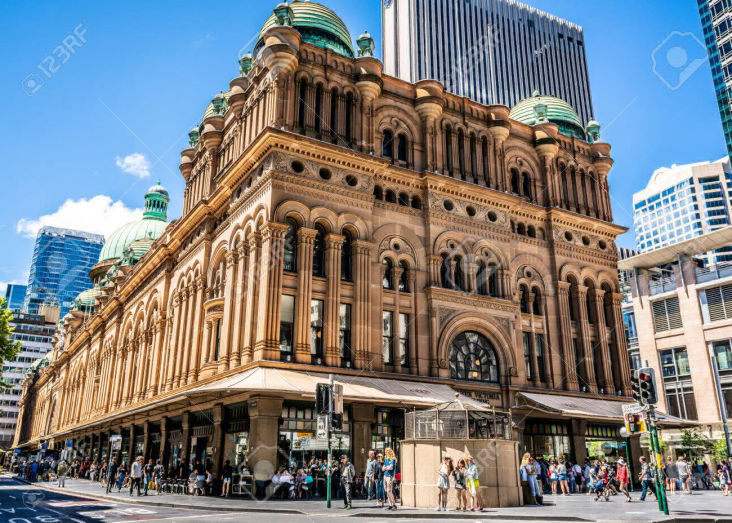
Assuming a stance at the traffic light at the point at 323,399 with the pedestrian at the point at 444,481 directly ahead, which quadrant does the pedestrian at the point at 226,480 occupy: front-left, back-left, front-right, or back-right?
back-left

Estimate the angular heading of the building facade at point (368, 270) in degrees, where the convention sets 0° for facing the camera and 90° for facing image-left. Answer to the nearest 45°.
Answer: approximately 315°

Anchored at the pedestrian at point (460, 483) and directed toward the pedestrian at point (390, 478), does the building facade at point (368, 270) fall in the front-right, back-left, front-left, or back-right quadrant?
front-right

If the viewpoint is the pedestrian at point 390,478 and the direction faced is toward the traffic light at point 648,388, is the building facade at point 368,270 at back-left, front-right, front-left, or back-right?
back-left

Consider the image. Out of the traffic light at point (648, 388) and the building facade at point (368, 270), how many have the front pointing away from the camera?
0

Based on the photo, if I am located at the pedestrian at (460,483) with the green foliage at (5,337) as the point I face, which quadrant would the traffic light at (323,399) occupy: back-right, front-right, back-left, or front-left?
front-left

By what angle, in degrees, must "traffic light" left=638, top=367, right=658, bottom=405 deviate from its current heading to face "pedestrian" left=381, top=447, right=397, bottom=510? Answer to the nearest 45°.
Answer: approximately 45° to its right

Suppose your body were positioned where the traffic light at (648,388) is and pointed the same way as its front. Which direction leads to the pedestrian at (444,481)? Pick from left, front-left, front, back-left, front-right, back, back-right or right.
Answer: front-right

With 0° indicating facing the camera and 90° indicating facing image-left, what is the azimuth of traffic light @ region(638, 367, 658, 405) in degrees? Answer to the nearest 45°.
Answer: approximately 45°

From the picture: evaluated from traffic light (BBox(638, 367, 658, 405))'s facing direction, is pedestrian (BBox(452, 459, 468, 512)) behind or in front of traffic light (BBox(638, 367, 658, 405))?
in front

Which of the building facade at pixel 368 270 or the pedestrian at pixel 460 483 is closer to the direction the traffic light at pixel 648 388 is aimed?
the pedestrian

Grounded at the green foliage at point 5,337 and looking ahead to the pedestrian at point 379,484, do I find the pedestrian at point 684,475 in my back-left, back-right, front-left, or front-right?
front-left

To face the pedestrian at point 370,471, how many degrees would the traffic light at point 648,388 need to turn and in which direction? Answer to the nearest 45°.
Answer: approximately 45° to its right
